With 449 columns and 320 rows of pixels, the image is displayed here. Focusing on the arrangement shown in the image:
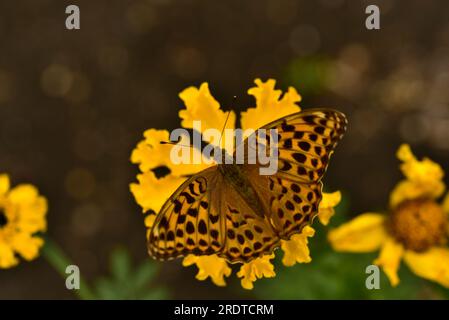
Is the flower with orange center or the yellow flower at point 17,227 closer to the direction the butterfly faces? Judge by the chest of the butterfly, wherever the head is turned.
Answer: the yellow flower

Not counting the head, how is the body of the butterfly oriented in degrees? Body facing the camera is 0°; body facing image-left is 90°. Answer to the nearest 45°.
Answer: approximately 135°

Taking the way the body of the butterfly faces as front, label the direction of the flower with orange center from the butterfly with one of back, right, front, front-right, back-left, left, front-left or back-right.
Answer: right
